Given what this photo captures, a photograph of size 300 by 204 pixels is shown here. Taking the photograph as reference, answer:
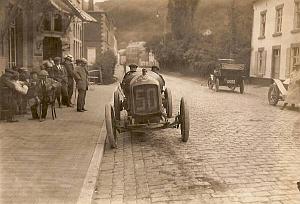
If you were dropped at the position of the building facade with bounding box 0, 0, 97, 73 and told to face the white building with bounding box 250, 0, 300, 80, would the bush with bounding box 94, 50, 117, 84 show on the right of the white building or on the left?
left

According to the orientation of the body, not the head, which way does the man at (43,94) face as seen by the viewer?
toward the camera

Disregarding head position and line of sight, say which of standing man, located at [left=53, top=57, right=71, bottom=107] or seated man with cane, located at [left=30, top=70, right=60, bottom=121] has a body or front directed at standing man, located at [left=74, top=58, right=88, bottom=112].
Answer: standing man, located at [left=53, top=57, right=71, bottom=107]

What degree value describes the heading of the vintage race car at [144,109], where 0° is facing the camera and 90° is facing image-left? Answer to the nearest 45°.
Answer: approximately 0°

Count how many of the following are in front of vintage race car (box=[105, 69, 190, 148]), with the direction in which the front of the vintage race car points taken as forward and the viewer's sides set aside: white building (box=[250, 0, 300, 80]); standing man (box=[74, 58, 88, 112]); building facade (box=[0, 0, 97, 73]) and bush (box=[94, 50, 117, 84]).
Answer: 0

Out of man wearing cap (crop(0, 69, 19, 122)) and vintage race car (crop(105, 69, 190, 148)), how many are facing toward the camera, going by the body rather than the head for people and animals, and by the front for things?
1

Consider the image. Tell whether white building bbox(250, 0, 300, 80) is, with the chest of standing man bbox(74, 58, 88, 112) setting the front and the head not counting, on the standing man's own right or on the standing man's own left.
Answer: on the standing man's own left

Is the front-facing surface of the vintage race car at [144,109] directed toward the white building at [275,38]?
no

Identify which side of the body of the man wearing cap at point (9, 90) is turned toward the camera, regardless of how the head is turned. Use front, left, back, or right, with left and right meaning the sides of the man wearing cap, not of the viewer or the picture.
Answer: right

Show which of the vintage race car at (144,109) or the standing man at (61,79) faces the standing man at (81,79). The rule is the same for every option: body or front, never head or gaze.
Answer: the standing man at (61,79)

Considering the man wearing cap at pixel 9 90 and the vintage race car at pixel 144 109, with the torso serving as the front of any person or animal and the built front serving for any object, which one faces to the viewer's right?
the man wearing cap

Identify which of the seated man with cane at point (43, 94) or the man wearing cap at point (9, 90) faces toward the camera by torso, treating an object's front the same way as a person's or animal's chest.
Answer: the seated man with cane

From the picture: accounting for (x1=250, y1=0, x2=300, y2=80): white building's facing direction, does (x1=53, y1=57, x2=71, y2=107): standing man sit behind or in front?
in front

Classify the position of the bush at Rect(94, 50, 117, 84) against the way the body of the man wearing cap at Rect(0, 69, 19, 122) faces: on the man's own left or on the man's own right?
on the man's own left

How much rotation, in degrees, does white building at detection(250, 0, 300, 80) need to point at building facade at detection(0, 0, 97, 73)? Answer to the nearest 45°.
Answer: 0° — it already faces it

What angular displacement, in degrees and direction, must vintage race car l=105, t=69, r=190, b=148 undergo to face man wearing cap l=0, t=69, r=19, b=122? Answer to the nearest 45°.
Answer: approximately 135° to its right

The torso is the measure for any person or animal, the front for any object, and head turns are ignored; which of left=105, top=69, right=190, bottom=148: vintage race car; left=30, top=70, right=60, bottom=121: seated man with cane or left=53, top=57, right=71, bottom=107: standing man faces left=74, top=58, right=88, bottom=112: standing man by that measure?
left=53, top=57, right=71, bottom=107: standing man
